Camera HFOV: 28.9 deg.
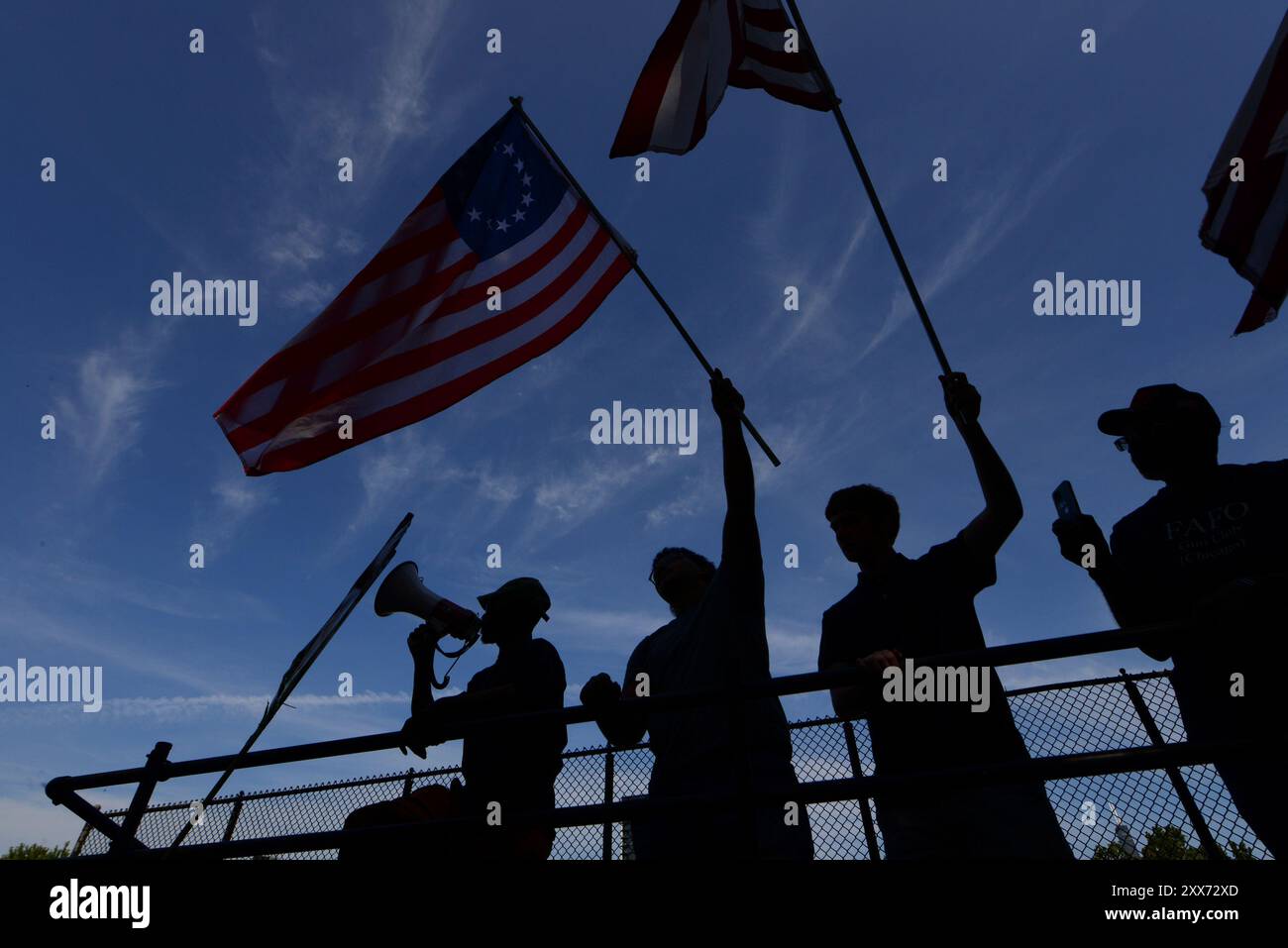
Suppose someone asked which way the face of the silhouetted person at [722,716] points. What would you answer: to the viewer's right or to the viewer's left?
to the viewer's left

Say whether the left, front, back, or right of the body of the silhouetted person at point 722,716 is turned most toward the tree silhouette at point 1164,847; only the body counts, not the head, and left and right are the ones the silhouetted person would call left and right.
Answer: back

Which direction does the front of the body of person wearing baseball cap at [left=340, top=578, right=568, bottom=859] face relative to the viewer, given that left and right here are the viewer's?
facing to the left of the viewer

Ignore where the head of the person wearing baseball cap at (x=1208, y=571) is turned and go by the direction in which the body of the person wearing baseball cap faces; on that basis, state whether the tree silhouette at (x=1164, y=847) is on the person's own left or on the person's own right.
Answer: on the person's own right

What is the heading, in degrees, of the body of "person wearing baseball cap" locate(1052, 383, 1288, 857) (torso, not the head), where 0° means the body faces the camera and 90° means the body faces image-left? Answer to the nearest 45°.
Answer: approximately 45°

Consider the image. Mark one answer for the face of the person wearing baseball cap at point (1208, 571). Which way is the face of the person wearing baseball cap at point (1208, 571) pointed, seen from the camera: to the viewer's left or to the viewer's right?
to the viewer's left
